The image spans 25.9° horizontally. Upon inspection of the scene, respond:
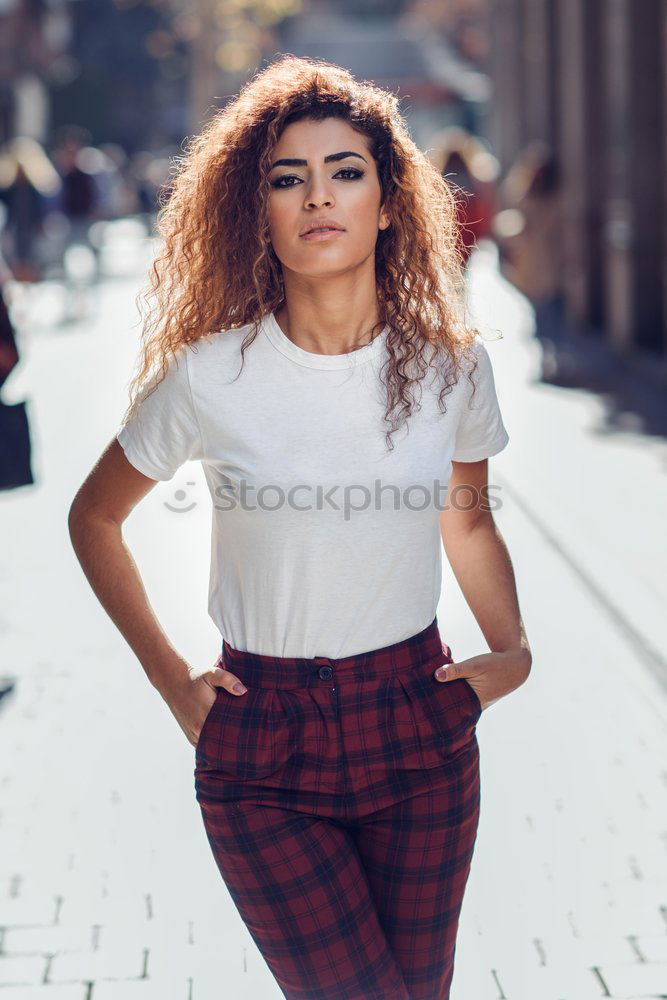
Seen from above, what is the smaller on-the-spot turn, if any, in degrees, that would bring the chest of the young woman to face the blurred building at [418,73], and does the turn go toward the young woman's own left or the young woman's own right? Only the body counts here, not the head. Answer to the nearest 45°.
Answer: approximately 180°

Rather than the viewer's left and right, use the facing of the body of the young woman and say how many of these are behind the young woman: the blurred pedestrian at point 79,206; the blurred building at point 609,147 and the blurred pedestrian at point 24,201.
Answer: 3

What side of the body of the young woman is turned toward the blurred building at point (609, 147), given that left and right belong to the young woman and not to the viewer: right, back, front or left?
back

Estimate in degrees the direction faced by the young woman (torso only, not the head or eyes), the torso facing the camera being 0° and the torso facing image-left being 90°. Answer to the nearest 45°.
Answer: approximately 0°

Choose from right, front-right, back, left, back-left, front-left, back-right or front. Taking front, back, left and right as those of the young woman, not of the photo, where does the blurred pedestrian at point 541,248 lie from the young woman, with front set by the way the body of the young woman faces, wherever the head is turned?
back

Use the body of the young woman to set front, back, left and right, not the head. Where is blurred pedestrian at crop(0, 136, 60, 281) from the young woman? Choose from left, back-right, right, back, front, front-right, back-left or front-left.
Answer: back

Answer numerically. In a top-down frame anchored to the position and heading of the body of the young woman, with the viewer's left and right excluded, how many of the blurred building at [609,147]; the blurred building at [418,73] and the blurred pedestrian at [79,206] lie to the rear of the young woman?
3

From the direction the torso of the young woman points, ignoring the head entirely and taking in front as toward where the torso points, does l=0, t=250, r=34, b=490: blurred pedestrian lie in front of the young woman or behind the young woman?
behind
